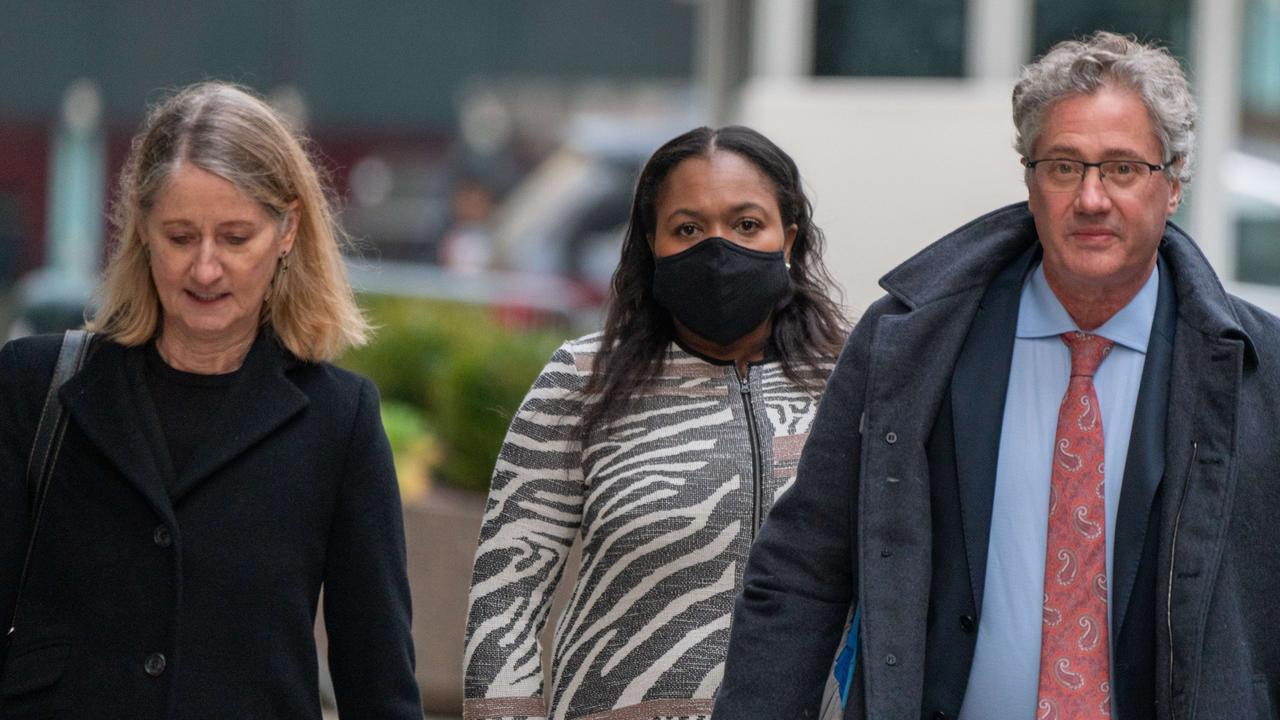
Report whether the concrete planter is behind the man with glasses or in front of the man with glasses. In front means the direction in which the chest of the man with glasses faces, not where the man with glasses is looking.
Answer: behind

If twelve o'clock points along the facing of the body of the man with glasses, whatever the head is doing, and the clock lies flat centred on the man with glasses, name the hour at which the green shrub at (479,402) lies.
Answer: The green shrub is roughly at 5 o'clock from the man with glasses.

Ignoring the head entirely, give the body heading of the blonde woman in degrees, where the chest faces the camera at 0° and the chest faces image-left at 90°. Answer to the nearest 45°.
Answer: approximately 0°

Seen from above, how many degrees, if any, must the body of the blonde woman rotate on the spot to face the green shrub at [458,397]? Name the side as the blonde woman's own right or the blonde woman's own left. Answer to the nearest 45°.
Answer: approximately 180°

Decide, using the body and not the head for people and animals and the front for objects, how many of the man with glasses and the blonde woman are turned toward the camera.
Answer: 2

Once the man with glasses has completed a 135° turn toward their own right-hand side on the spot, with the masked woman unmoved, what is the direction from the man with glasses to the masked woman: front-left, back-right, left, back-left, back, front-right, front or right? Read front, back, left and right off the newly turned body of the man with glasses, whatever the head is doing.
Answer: front

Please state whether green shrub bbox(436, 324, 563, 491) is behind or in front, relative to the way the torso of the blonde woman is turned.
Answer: behind

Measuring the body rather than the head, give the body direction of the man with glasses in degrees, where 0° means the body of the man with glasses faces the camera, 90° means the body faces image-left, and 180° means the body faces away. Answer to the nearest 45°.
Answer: approximately 0°

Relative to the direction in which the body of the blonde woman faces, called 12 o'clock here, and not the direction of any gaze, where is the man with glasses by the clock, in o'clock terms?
The man with glasses is roughly at 10 o'clock from the blonde woman.
